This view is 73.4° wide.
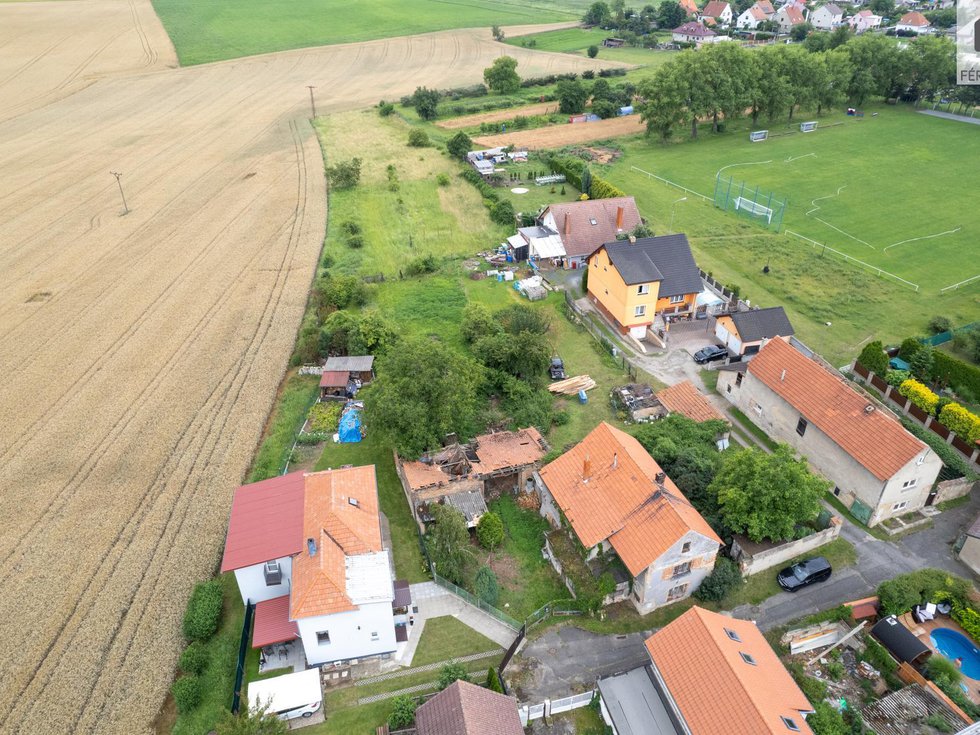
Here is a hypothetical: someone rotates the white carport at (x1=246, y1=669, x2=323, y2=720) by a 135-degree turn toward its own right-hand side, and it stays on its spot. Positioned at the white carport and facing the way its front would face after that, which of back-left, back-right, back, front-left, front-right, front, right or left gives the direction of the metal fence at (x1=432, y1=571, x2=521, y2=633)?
front-right

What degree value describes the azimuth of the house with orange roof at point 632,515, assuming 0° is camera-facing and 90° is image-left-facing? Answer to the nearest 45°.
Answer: approximately 315°

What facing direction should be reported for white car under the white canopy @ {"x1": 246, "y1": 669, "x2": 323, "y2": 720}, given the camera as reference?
facing to the left of the viewer

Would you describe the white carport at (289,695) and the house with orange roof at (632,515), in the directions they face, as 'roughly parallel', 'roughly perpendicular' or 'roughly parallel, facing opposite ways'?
roughly perpendicular

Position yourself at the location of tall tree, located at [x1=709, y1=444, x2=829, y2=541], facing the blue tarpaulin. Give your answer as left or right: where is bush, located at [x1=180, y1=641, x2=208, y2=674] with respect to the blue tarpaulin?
left

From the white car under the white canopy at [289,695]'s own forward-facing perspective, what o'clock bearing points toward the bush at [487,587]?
The bush is roughly at 6 o'clock from the white car under the white canopy.

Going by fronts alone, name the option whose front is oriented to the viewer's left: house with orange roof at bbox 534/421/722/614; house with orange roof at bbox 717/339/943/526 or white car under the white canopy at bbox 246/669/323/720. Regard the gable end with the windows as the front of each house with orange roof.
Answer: the white car under the white canopy

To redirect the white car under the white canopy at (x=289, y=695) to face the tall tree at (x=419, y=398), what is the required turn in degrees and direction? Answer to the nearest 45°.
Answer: approximately 135° to its right

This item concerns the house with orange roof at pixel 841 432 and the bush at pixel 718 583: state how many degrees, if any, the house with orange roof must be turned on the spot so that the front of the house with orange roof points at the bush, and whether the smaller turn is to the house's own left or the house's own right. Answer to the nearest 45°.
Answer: approximately 45° to the house's own right

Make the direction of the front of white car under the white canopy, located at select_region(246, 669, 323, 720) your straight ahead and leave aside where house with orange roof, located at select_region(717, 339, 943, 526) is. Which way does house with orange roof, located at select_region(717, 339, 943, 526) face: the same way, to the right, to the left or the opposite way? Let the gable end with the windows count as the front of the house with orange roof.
to the left

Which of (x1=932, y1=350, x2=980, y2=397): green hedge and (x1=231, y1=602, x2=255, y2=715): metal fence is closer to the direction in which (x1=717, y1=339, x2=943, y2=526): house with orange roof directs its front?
the metal fence

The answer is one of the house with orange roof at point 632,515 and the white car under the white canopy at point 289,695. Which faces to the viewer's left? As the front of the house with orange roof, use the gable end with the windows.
the white car under the white canopy

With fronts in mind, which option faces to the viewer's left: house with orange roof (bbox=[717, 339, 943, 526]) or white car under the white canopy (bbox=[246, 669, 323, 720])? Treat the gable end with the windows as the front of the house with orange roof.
the white car under the white canopy
